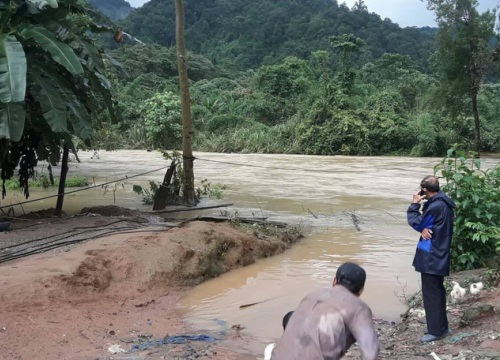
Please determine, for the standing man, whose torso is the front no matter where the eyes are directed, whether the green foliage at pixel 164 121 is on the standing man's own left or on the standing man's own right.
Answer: on the standing man's own right

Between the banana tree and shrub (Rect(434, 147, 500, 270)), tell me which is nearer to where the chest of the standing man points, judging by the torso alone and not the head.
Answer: the banana tree

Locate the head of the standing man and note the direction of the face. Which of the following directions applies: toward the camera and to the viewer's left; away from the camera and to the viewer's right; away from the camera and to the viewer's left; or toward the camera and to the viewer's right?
away from the camera and to the viewer's left

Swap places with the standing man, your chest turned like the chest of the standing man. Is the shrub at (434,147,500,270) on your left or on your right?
on your right

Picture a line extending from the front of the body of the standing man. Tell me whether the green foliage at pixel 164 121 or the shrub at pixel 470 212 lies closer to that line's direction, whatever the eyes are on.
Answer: the green foliage

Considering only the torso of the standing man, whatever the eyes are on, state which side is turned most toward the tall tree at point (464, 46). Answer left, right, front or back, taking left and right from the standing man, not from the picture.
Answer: right

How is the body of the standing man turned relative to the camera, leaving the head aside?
to the viewer's left
